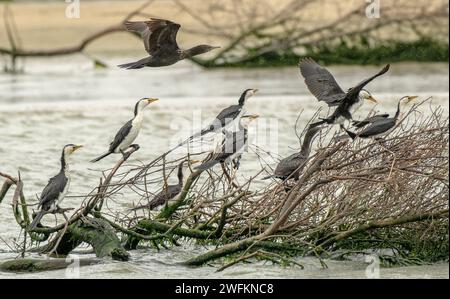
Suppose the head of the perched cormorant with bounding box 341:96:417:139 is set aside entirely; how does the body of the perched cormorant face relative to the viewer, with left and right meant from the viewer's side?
facing to the right of the viewer

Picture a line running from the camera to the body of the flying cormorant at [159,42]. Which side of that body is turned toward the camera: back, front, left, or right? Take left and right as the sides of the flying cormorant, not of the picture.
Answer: right

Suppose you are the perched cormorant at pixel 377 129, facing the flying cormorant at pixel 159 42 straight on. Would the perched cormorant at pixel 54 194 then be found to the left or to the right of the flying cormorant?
left

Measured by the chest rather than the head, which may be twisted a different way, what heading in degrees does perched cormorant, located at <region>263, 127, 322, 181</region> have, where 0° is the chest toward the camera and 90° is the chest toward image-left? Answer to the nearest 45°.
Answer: approximately 270°

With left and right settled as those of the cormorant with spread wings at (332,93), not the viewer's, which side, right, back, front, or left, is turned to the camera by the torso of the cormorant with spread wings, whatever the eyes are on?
right

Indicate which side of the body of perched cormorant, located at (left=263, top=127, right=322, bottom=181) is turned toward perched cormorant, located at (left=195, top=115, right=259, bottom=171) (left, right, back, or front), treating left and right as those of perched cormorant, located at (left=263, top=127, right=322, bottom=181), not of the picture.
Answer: back

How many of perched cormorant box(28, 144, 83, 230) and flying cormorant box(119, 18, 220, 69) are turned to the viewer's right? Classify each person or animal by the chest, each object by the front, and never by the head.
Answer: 2

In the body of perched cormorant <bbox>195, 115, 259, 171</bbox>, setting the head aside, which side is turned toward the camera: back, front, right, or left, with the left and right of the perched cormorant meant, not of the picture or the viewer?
right

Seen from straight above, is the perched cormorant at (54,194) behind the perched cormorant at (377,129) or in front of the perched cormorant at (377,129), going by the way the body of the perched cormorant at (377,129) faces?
behind
